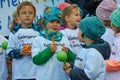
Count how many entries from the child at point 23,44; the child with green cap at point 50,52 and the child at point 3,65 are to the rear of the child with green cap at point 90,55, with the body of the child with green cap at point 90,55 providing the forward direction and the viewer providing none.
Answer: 0

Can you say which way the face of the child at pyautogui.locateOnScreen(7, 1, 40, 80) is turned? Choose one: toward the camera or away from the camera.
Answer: toward the camera

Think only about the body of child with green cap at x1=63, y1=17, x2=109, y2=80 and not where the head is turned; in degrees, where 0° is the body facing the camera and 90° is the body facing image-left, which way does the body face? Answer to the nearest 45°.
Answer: approximately 90°

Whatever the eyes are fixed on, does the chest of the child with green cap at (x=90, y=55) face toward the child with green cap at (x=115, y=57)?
no

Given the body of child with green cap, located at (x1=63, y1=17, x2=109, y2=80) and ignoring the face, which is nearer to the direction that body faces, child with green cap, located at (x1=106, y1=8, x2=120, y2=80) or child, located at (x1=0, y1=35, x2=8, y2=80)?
the child

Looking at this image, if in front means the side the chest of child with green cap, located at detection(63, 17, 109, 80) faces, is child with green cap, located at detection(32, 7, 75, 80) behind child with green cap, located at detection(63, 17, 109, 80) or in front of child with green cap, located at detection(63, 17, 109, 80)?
in front

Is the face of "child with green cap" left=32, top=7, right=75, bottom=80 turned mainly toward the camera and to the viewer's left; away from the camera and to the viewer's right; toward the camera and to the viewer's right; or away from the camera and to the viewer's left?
toward the camera and to the viewer's right

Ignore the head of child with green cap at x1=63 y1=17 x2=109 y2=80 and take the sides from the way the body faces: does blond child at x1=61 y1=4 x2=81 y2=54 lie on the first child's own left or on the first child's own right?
on the first child's own right
